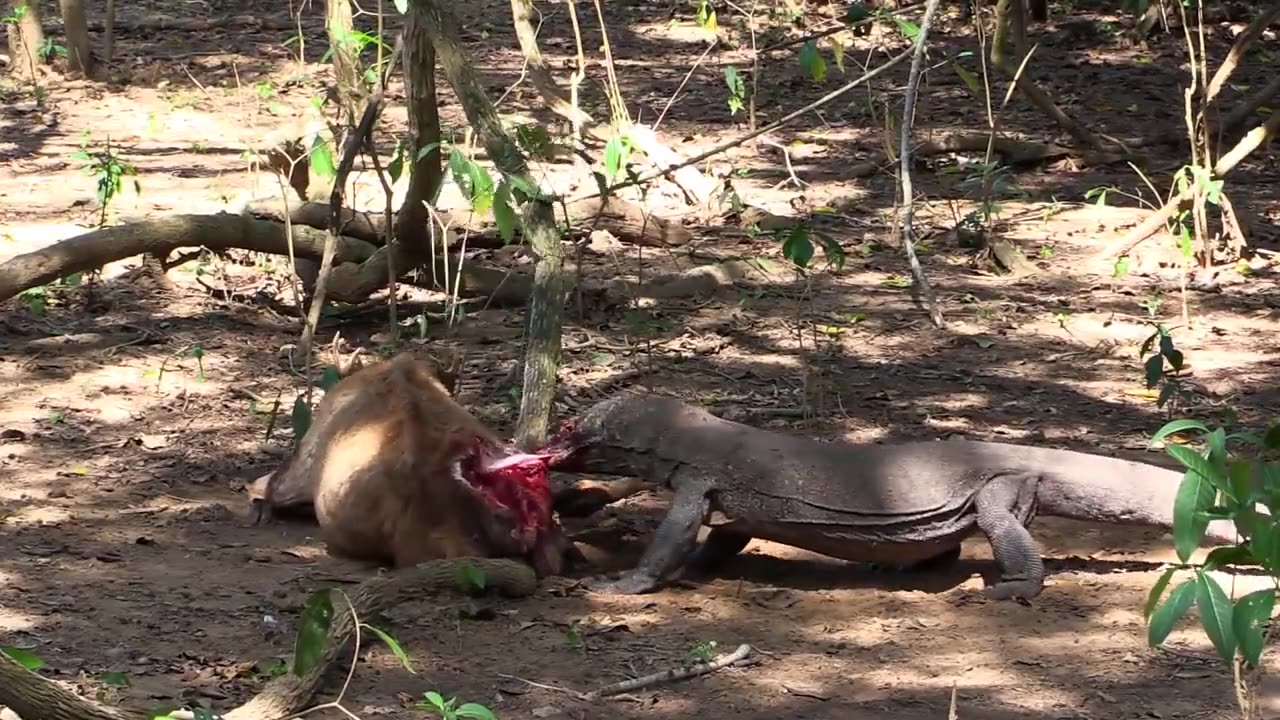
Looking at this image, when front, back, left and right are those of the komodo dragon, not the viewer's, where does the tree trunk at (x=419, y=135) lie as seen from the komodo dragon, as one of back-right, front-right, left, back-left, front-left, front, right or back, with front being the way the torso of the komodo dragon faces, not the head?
front-right

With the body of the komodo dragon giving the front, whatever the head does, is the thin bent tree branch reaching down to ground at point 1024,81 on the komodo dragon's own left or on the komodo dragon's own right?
on the komodo dragon's own right

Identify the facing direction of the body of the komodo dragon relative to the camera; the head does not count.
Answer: to the viewer's left

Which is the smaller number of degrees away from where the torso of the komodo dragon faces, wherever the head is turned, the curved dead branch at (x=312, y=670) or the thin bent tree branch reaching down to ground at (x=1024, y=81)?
the curved dead branch

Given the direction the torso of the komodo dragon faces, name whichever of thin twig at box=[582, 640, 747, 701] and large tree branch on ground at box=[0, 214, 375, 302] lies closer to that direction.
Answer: the large tree branch on ground

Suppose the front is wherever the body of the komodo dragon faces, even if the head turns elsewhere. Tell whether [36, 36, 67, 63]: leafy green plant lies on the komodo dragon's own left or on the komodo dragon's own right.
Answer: on the komodo dragon's own right

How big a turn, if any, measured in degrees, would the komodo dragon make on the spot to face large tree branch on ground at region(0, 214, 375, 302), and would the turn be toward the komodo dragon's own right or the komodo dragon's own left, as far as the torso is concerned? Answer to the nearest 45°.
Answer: approximately 45° to the komodo dragon's own right

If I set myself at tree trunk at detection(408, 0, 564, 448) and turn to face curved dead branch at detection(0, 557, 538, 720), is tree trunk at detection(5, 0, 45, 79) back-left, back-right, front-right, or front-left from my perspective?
back-right

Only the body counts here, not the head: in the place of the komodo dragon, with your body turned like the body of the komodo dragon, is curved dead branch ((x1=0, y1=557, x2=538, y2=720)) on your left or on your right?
on your left

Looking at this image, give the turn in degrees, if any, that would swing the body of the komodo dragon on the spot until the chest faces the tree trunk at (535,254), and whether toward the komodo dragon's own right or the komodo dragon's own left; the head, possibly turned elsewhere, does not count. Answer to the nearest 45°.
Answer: approximately 45° to the komodo dragon's own right

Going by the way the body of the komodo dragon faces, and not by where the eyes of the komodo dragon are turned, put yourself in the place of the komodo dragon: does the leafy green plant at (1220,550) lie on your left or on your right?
on your left
